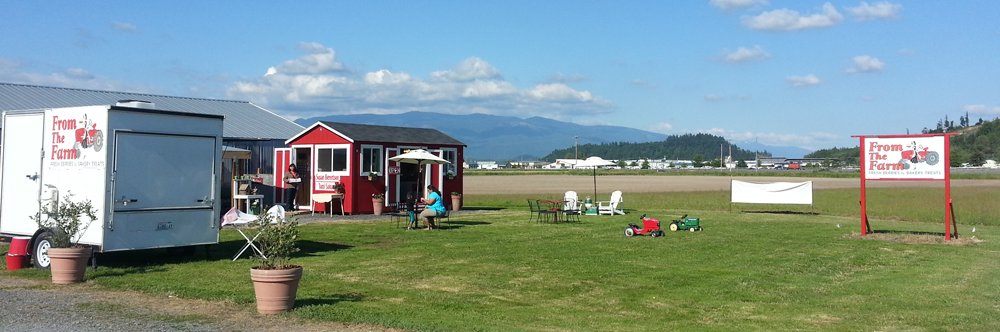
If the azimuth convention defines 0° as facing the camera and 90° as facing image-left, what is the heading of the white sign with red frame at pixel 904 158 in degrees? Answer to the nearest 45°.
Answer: approximately 0°

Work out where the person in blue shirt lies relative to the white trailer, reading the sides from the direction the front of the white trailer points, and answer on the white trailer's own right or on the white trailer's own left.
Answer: on the white trailer's own right

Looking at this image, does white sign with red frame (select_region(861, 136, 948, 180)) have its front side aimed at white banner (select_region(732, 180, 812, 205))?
no

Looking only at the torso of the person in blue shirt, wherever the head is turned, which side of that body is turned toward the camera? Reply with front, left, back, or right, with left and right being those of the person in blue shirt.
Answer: left

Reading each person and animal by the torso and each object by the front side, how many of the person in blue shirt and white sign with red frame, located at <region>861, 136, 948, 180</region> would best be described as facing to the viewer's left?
1

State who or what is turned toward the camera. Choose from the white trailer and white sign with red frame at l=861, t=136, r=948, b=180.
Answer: the white sign with red frame

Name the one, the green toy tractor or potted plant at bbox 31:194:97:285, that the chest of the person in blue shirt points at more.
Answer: the potted plant

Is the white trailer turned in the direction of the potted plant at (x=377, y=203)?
no

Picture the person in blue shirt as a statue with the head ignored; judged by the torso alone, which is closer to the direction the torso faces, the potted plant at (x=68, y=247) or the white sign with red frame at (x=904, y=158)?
the potted plant

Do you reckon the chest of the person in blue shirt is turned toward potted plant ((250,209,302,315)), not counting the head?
no
